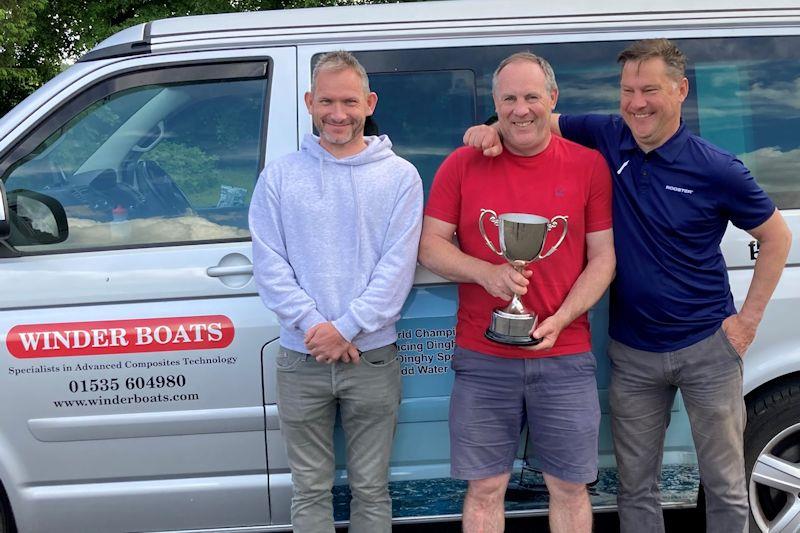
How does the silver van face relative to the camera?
to the viewer's left

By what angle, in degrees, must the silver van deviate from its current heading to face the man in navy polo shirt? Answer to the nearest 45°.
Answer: approximately 180°

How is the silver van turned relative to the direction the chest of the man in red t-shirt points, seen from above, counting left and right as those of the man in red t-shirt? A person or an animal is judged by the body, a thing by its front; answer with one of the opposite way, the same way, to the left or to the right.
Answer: to the right

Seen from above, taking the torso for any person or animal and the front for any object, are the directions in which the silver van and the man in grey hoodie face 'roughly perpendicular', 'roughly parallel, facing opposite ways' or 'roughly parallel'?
roughly perpendicular

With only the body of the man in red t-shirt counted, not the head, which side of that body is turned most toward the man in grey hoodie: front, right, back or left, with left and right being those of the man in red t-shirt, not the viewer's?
right

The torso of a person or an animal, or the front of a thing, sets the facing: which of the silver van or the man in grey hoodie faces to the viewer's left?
the silver van

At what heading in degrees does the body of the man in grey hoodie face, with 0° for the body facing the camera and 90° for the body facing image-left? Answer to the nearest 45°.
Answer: approximately 0°

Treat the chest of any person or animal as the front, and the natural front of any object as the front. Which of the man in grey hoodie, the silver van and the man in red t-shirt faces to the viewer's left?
the silver van
